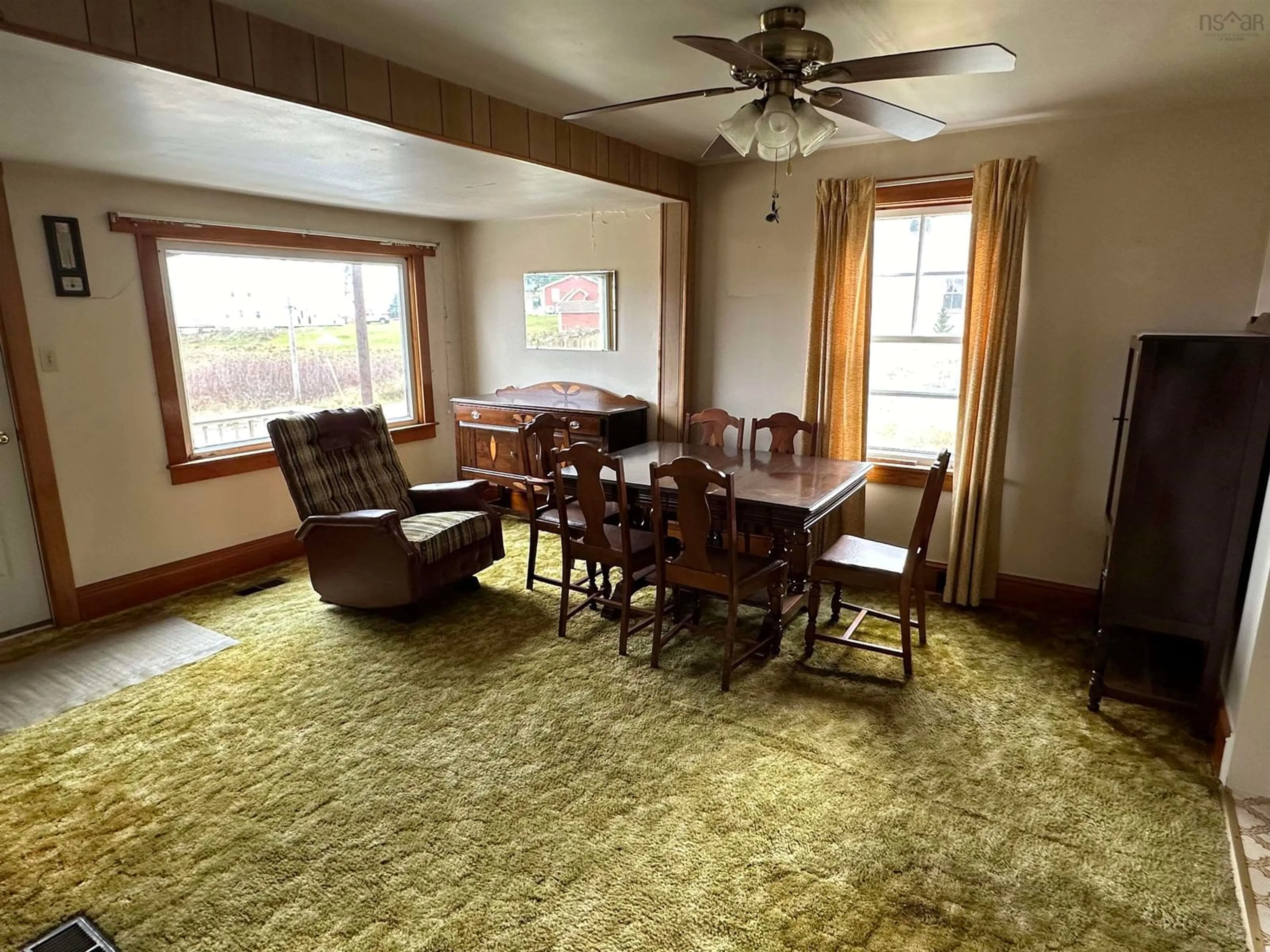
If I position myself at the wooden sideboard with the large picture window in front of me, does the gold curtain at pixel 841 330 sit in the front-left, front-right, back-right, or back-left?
back-left

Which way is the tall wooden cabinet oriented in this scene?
to the viewer's left

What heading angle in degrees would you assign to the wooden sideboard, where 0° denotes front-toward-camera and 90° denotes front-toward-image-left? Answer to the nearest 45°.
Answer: approximately 45°

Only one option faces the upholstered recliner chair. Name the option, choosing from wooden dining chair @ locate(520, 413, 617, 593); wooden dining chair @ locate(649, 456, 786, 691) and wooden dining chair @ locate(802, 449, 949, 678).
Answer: wooden dining chair @ locate(802, 449, 949, 678)

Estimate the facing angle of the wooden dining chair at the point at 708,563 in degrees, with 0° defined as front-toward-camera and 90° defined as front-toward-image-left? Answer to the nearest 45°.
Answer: approximately 225°

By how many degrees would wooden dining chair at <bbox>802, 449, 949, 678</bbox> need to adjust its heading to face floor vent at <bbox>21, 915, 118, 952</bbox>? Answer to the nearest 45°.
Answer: approximately 45° to its left

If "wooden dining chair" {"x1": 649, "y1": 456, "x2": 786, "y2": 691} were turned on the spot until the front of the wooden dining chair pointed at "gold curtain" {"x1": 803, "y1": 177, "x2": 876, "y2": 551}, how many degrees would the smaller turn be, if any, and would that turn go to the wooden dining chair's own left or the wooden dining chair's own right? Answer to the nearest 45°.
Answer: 0° — it already faces it

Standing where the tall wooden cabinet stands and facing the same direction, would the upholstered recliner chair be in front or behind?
in front

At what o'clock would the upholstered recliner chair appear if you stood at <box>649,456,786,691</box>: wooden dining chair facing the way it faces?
The upholstered recliner chair is roughly at 8 o'clock from the wooden dining chair.

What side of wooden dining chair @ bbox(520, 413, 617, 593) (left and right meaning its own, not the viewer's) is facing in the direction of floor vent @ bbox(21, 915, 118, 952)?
right

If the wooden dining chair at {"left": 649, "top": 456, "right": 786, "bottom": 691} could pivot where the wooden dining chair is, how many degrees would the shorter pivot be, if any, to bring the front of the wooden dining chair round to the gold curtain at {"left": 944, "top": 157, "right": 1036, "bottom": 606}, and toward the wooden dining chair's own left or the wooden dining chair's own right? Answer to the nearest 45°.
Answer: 0° — it already faces it
